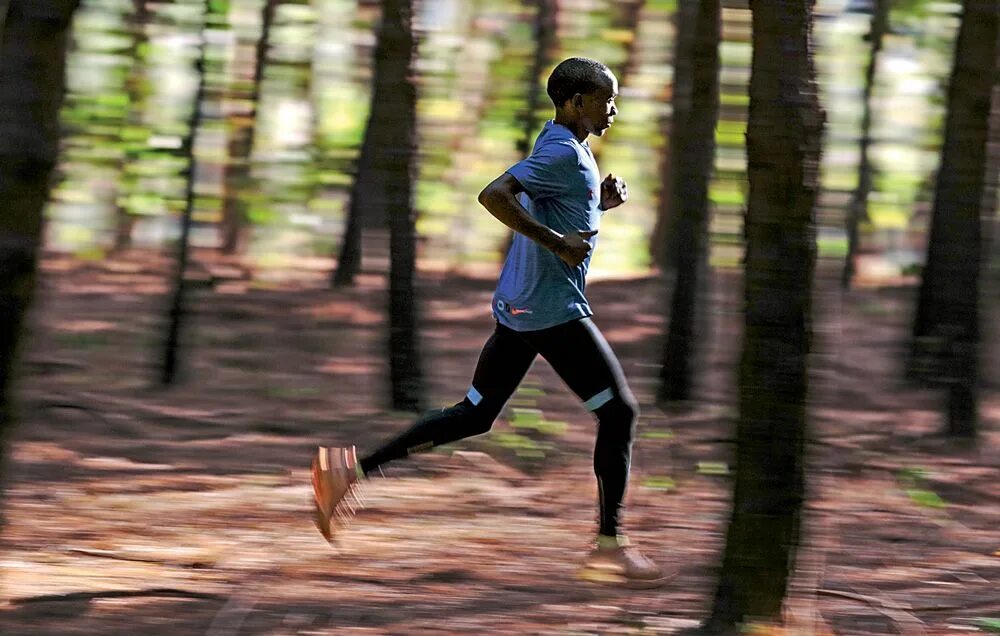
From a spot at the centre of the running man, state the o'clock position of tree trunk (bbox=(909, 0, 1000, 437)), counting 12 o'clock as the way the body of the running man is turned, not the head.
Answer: The tree trunk is roughly at 10 o'clock from the running man.

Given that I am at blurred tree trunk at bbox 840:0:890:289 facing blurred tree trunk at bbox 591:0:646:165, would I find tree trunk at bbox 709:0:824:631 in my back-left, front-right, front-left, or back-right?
back-left

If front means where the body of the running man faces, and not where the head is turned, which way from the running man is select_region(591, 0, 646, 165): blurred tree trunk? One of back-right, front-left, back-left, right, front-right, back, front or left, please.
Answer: left

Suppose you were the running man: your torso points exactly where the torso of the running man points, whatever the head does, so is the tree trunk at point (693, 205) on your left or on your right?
on your left

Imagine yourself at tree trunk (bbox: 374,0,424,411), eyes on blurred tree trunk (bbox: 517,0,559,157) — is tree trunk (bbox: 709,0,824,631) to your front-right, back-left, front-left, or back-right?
back-right

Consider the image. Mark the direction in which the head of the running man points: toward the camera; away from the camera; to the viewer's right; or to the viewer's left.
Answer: to the viewer's right

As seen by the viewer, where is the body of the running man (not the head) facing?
to the viewer's right

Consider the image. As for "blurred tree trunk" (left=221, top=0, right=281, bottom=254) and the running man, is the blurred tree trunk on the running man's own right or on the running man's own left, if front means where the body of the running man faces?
on the running man's own left

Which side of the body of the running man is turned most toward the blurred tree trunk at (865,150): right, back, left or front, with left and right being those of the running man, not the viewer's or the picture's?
left

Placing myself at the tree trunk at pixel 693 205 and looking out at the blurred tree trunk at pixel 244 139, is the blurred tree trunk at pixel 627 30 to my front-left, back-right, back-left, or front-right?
front-right

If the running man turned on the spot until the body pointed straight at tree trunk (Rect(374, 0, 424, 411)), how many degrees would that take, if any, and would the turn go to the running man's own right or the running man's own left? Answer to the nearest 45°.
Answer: approximately 90° to the running man's own left

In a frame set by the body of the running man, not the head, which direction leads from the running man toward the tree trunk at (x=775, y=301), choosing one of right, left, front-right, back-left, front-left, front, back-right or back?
front-right
